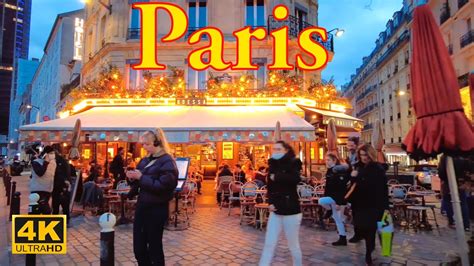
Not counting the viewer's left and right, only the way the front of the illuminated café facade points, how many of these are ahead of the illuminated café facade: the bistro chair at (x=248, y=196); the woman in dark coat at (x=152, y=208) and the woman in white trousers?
3

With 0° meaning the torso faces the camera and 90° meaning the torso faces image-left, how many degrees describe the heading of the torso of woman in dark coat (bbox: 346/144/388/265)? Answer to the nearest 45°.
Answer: approximately 45°

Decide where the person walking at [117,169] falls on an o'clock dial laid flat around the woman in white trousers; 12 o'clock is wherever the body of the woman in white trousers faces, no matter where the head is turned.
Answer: The person walking is roughly at 3 o'clock from the woman in white trousers.

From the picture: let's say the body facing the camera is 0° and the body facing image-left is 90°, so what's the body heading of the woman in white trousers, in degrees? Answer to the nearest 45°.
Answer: approximately 45°

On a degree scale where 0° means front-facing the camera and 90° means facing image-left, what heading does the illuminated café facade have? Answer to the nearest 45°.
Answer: approximately 0°

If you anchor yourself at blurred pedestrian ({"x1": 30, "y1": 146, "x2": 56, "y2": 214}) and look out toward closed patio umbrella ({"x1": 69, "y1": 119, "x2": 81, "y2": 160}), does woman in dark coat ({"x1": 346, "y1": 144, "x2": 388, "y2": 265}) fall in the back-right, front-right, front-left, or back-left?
back-right
